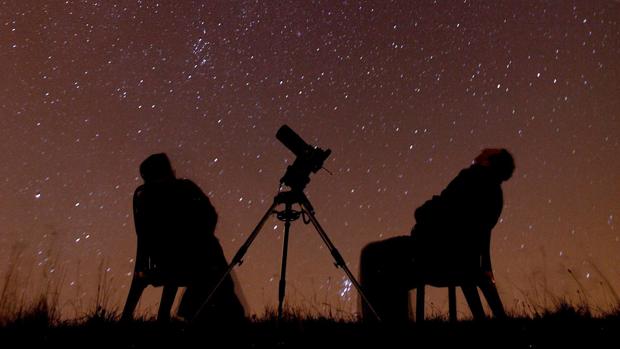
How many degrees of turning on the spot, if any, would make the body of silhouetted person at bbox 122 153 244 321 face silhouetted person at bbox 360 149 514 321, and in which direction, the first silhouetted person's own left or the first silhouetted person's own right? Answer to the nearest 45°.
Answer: approximately 45° to the first silhouetted person's own right

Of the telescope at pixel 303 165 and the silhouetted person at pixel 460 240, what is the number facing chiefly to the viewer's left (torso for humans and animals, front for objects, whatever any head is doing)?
2

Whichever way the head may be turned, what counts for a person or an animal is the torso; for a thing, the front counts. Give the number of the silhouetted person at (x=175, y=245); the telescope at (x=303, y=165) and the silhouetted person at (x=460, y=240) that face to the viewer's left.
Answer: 2

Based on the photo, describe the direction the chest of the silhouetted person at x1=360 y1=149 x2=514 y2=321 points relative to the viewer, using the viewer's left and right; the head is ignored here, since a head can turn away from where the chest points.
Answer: facing to the left of the viewer

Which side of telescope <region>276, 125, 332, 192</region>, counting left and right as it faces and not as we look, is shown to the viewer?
left

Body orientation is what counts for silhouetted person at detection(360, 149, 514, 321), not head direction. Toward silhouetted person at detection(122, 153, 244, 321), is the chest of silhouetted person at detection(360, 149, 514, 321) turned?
yes

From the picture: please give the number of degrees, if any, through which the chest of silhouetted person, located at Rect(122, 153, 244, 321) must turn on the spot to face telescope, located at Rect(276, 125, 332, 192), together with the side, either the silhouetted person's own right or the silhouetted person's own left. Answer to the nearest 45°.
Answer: approximately 45° to the silhouetted person's own right

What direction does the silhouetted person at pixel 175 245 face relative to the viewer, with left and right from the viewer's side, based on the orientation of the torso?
facing away from the viewer and to the right of the viewer

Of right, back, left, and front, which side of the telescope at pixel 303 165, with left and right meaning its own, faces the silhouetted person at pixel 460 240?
back

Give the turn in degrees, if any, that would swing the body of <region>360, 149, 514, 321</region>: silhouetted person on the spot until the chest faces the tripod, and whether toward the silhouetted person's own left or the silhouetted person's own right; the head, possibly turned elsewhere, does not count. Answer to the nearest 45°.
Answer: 0° — they already face it
